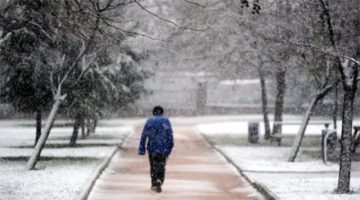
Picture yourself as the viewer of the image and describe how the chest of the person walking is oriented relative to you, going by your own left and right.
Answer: facing away from the viewer
